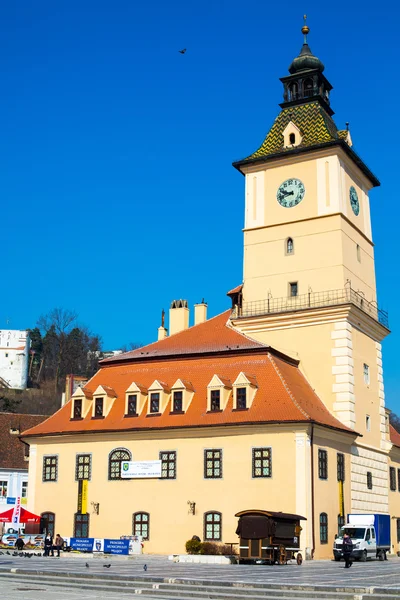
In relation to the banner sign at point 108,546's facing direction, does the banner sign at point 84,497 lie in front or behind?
behind

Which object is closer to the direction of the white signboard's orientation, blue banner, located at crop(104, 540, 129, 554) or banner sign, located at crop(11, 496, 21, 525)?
the blue banner

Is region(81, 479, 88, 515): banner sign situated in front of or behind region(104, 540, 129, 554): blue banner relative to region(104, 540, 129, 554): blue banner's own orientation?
behind

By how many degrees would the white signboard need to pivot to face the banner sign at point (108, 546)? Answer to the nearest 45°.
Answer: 0° — it already faces it

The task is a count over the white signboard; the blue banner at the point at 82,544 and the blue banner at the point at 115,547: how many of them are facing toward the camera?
3

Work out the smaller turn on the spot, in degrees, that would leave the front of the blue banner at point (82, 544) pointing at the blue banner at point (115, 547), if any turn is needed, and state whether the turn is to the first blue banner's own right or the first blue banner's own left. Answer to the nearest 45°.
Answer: approximately 45° to the first blue banner's own left

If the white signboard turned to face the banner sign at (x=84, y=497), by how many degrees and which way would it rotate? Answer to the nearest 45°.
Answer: approximately 135° to its right

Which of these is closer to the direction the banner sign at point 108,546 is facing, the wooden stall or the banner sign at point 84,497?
the wooden stall

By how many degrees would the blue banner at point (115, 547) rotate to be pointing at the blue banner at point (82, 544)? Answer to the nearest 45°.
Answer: approximately 135° to its right

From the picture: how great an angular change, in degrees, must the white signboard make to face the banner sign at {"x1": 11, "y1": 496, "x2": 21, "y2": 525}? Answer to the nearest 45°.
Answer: approximately 90° to its right

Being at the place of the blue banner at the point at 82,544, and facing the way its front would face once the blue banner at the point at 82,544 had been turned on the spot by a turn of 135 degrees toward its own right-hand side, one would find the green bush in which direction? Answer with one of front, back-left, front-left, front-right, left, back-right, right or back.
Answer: back-right

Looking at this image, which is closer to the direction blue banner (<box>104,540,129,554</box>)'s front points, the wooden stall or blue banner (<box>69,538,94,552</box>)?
the wooden stall
